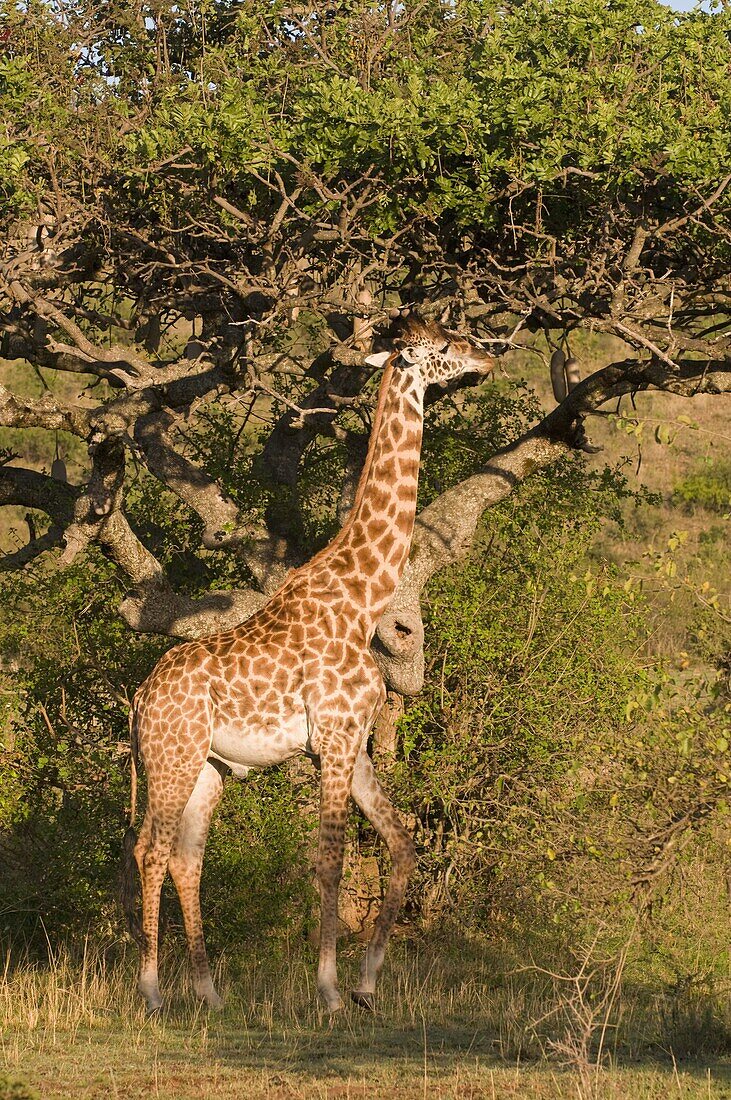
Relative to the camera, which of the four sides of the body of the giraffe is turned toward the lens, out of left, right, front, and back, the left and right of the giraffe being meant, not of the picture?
right

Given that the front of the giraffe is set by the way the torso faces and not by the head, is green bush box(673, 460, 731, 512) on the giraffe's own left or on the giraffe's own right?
on the giraffe's own left
